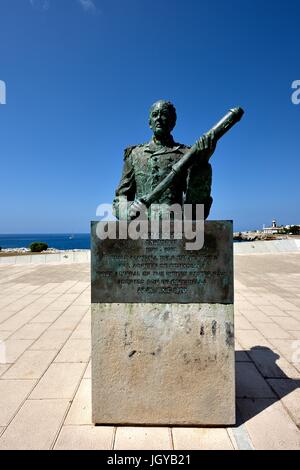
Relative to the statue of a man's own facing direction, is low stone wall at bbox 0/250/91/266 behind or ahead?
behind

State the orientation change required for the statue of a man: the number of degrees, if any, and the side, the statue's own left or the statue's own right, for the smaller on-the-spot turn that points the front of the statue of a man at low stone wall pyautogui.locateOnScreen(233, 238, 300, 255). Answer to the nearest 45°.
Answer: approximately 180°

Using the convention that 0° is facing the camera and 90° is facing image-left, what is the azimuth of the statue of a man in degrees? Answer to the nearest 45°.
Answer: approximately 0°
